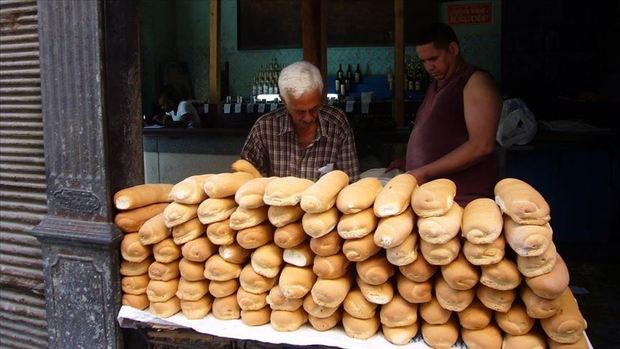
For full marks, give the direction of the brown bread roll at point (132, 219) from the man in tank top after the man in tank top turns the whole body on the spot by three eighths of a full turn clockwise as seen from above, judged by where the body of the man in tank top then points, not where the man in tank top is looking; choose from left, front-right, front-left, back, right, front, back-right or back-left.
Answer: back-left

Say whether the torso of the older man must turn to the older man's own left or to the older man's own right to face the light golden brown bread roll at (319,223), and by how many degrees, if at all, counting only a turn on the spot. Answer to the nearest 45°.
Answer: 0° — they already face it

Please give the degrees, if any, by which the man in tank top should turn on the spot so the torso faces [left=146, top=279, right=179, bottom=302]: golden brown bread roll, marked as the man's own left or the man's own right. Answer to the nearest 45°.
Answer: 0° — they already face it

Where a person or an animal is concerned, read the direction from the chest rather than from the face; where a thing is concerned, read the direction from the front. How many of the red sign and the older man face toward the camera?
2

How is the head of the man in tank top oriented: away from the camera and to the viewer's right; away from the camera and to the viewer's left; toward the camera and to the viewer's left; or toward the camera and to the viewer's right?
toward the camera and to the viewer's left

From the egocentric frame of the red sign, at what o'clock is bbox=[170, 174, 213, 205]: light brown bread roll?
The light brown bread roll is roughly at 12 o'clock from the red sign.

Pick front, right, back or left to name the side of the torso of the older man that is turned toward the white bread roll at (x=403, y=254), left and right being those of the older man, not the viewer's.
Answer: front

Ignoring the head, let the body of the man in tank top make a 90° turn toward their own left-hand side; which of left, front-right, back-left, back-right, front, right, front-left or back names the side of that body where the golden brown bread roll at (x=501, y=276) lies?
front-right

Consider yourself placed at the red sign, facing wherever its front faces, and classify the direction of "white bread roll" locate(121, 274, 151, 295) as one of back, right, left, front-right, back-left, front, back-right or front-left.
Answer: front

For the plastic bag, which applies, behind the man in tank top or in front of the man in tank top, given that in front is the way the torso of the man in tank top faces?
behind

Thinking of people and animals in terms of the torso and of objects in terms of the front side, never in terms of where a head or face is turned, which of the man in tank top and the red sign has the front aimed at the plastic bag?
the red sign

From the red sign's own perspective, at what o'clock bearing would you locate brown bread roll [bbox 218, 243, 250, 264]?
The brown bread roll is roughly at 12 o'clock from the red sign.

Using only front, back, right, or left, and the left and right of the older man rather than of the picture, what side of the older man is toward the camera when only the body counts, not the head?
front

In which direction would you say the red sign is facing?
toward the camera

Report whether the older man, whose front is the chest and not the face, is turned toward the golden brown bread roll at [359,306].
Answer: yes

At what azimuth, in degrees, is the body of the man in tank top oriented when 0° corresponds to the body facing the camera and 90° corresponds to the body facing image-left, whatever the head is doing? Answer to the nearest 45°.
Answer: approximately 45°
